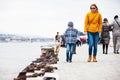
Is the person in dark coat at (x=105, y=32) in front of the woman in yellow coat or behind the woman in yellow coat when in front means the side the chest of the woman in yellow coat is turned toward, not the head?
behind

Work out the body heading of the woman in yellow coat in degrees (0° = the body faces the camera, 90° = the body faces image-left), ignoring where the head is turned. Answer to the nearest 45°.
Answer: approximately 0°
